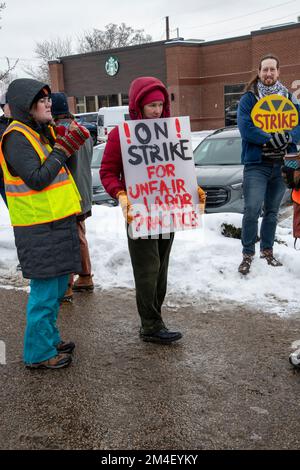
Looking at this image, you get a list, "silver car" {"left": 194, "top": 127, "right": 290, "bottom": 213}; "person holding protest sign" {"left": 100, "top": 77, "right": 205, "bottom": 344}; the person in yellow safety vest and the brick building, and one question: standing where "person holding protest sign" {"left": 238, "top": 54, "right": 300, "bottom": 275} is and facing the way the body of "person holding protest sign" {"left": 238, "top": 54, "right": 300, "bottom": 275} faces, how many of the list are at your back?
2

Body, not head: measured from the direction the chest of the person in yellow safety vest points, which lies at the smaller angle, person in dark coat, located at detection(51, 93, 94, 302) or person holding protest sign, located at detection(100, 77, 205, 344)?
the person holding protest sign

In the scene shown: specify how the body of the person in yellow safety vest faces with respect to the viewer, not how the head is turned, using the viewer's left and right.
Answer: facing to the right of the viewer

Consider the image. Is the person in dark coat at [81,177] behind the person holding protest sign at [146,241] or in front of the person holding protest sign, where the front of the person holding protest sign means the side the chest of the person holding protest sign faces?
behind

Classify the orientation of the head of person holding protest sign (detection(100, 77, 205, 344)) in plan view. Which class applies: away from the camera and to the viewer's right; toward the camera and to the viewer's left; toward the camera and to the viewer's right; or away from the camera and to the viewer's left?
toward the camera and to the viewer's right

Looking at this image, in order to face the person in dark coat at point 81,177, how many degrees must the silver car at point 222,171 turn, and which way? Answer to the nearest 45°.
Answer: approximately 45° to its left

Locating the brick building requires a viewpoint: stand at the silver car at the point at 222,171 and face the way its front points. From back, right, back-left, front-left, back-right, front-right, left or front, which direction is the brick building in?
back-right

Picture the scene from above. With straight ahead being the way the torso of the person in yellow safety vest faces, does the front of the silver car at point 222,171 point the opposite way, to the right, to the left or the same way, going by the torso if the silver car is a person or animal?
the opposite way

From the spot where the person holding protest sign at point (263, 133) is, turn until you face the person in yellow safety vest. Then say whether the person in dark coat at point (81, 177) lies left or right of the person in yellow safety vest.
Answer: right

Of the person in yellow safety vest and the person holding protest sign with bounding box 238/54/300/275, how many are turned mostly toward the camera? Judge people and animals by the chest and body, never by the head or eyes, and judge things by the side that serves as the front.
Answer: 1

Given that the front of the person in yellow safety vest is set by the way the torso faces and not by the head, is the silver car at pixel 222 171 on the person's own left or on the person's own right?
on the person's own left

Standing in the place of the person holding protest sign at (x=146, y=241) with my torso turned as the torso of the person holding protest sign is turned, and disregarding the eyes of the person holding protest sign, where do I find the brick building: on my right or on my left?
on my left
